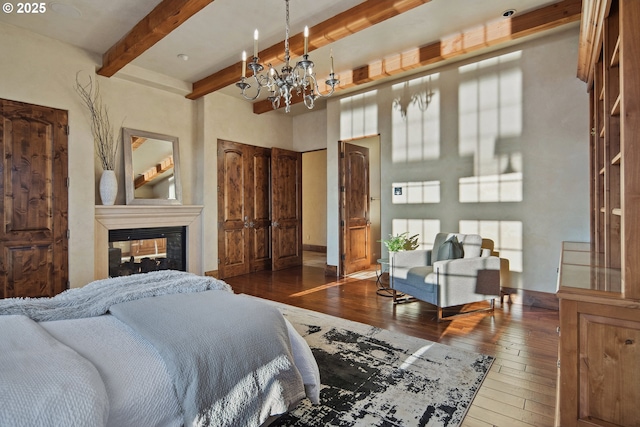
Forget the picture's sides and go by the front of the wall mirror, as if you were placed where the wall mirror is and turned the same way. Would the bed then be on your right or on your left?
on your right

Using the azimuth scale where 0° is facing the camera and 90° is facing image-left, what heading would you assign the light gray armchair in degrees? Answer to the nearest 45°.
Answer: approximately 45°

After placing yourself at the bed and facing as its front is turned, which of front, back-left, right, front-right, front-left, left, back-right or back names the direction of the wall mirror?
front-left

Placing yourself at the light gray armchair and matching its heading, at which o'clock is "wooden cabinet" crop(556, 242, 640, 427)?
The wooden cabinet is roughly at 10 o'clock from the light gray armchair.

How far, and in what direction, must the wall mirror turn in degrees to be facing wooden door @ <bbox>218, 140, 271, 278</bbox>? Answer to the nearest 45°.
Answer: approximately 45° to its left

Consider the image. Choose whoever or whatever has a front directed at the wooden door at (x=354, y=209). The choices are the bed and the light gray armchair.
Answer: the bed

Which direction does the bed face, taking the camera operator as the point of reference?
facing away from the viewer and to the right of the viewer

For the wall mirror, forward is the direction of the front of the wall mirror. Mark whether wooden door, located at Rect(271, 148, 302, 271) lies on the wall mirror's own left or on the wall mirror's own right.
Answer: on the wall mirror's own left
